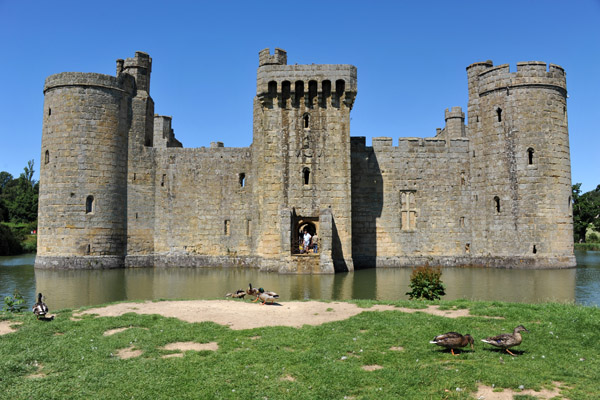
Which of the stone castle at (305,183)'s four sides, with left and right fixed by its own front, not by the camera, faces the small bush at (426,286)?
front

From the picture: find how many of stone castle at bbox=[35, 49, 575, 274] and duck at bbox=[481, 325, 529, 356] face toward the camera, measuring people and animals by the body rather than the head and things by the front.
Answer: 1

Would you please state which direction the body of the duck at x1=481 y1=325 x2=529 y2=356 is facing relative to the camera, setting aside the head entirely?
to the viewer's right

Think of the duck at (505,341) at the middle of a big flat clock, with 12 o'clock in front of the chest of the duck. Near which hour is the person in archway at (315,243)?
The person in archway is roughly at 8 o'clock from the duck.

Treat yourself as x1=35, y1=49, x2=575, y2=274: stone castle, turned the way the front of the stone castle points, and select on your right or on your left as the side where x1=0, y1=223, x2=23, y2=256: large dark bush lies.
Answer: on your right

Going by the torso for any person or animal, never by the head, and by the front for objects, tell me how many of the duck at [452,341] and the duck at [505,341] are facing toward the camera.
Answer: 0

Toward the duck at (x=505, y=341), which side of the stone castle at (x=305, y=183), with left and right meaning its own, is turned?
front

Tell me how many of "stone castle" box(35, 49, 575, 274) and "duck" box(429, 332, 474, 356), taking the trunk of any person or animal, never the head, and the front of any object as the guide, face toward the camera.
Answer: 1
